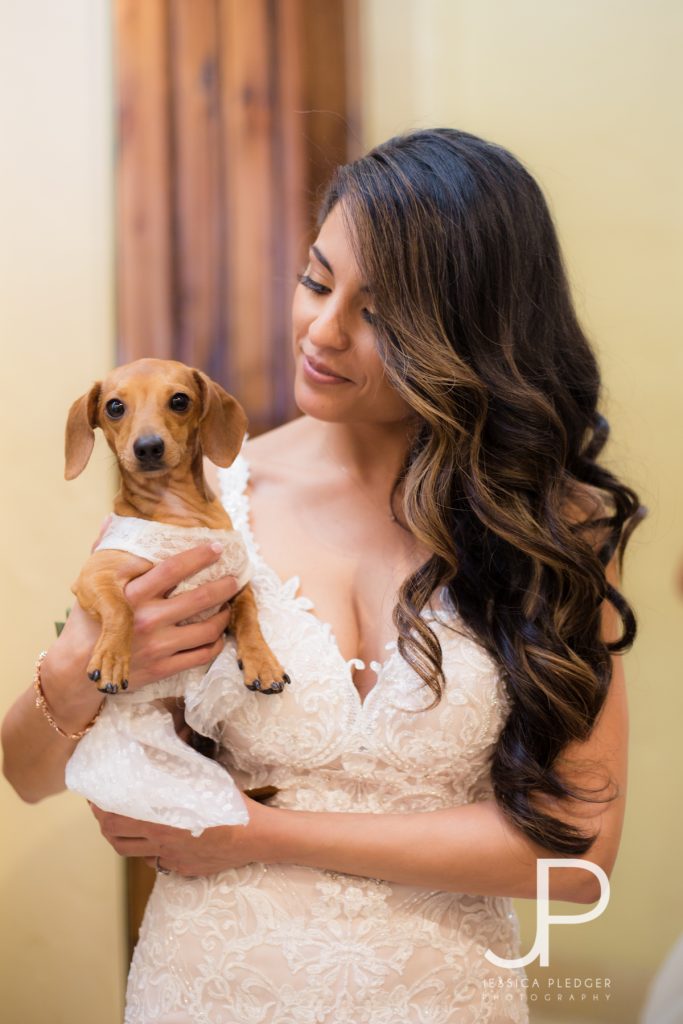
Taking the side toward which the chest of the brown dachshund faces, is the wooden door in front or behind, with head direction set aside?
behind

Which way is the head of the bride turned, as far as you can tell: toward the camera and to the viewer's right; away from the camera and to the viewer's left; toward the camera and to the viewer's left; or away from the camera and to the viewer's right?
toward the camera and to the viewer's left

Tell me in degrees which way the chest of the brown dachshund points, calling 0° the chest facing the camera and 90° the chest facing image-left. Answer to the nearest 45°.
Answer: approximately 0°
